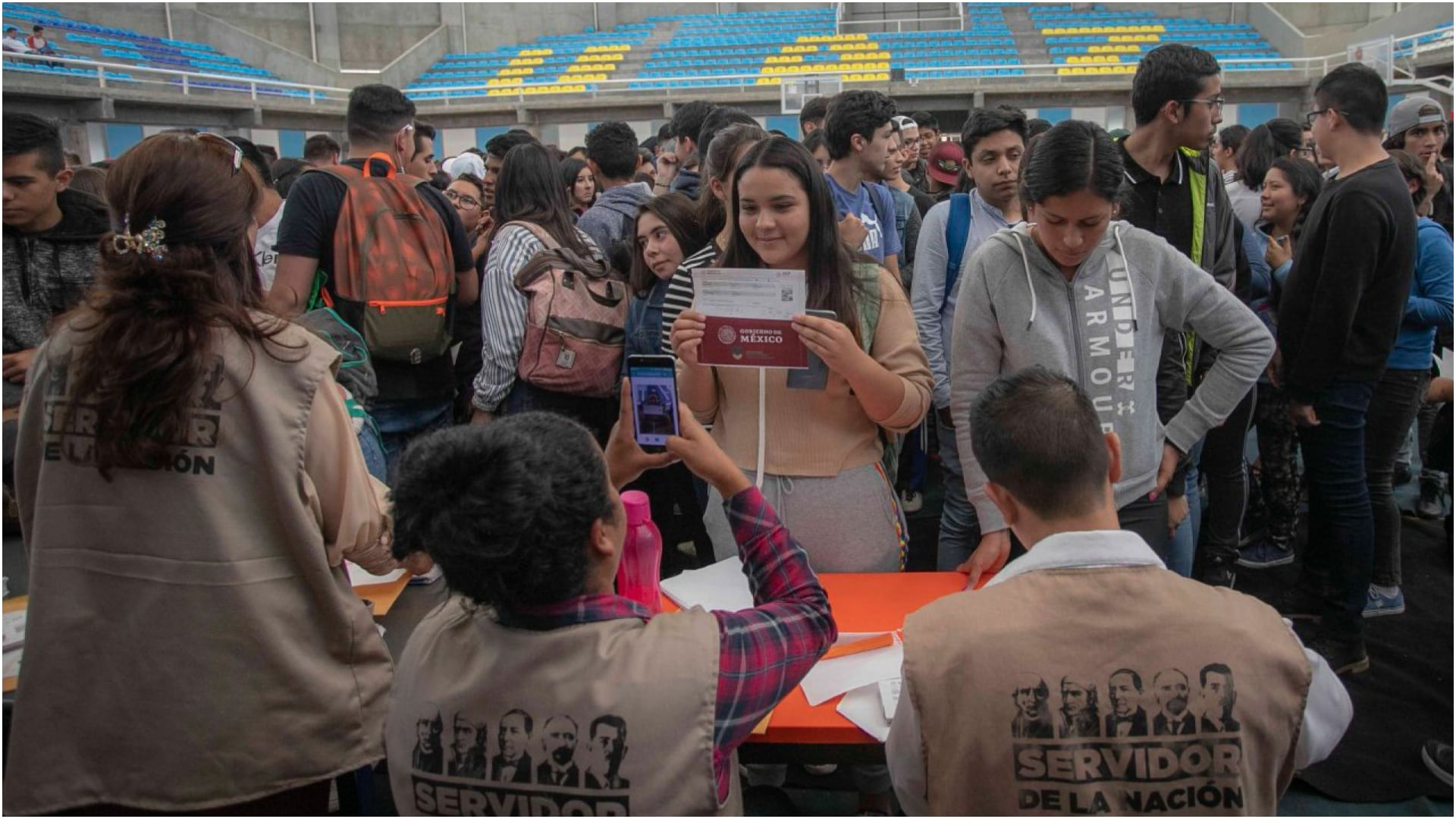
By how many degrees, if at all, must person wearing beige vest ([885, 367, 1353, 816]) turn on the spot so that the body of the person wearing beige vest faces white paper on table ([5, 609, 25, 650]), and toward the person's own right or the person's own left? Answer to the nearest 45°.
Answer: approximately 90° to the person's own left

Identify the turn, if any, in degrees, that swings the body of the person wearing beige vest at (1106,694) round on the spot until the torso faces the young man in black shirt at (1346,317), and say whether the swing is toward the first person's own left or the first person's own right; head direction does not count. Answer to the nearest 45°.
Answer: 0° — they already face them

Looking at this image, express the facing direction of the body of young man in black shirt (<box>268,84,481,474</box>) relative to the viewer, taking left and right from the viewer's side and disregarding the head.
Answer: facing away from the viewer

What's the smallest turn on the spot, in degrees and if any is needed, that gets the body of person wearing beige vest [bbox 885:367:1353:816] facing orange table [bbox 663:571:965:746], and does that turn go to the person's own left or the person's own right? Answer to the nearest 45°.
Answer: approximately 45° to the person's own left

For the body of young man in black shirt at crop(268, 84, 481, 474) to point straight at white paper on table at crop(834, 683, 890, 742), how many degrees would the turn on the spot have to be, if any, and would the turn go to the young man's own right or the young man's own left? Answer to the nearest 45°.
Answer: approximately 180°

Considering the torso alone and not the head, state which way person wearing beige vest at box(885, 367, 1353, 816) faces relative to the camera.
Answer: away from the camera
